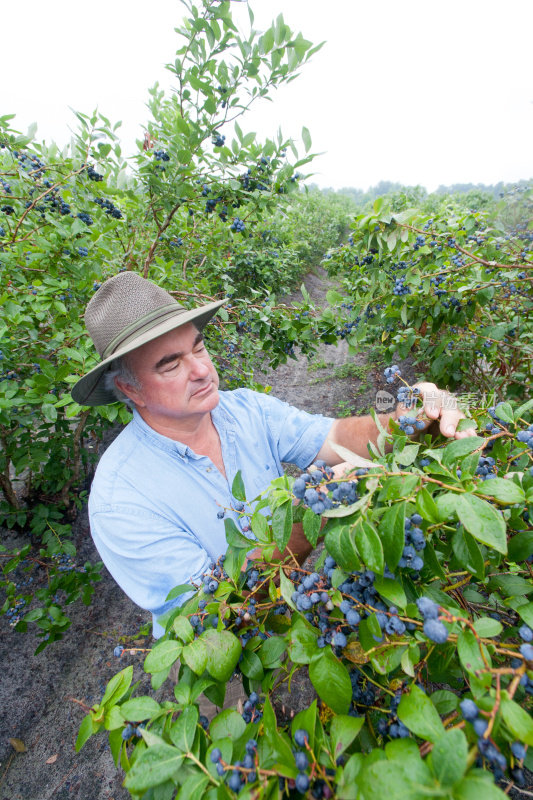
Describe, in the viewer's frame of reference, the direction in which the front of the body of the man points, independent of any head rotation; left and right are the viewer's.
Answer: facing the viewer and to the right of the viewer

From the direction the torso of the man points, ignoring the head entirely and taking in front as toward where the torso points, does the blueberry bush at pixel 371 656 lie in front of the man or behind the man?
in front

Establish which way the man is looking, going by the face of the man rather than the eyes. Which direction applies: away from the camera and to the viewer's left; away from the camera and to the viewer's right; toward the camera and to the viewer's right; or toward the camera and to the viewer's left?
toward the camera and to the viewer's right
